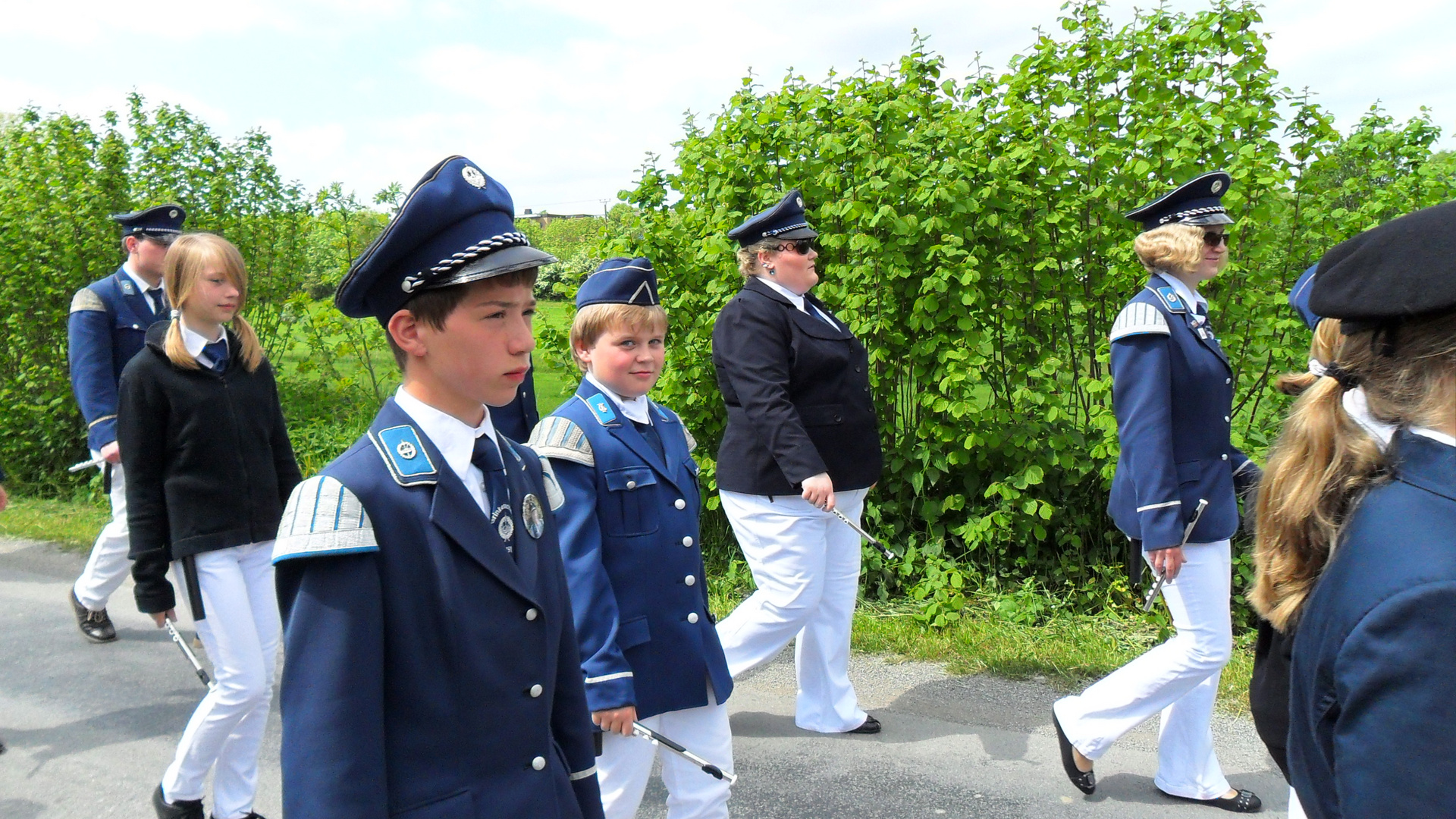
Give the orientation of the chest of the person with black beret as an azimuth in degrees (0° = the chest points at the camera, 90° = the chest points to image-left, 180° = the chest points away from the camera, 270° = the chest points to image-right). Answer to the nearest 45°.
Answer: approximately 270°

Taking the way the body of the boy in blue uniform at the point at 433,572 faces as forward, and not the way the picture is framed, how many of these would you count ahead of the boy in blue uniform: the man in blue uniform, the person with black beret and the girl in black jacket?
1

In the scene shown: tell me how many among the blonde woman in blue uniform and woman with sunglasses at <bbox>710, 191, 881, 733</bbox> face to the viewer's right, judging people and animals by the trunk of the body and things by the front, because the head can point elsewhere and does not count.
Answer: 2

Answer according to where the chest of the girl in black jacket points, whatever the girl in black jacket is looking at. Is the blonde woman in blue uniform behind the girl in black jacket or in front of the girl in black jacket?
in front

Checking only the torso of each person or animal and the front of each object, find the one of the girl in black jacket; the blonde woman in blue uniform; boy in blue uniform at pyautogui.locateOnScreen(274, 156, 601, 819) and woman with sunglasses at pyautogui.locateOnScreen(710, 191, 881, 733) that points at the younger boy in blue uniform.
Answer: the girl in black jacket

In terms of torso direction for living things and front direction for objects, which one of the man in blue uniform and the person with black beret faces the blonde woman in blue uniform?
the man in blue uniform

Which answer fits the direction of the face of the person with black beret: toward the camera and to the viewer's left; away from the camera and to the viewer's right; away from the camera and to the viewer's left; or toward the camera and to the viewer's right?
away from the camera and to the viewer's right

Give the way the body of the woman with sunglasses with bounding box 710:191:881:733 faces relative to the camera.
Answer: to the viewer's right

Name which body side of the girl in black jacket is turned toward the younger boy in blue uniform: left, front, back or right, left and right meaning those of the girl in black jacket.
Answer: front

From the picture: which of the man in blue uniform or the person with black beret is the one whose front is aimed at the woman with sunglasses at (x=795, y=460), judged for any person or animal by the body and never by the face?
the man in blue uniform

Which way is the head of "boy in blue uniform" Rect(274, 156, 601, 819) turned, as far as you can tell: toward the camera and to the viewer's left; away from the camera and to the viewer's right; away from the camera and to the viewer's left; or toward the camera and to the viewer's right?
toward the camera and to the viewer's right

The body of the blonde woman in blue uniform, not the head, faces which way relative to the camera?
to the viewer's right

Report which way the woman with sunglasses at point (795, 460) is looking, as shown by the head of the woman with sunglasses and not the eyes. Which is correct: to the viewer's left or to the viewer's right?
to the viewer's right
